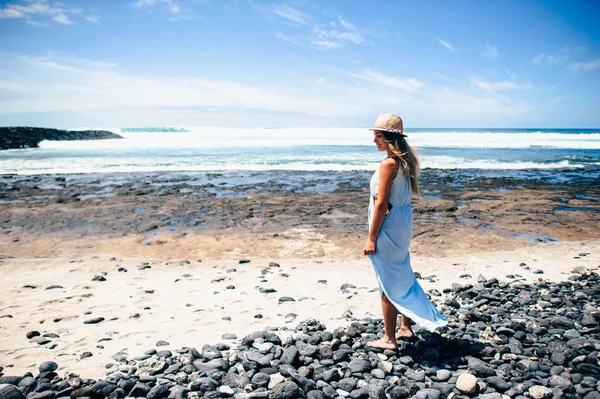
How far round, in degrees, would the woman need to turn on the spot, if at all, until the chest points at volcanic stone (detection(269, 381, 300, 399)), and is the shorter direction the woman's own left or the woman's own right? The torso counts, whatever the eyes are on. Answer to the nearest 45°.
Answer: approximately 45° to the woman's own left

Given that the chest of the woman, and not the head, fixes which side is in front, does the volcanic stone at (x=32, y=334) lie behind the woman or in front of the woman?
in front

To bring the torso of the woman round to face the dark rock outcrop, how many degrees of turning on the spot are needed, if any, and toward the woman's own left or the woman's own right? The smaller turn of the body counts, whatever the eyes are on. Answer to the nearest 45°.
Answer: approximately 45° to the woman's own right

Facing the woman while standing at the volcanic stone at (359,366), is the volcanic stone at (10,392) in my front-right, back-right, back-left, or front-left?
back-left

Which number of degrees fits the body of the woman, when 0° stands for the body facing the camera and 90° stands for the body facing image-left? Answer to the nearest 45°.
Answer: approximately 90°

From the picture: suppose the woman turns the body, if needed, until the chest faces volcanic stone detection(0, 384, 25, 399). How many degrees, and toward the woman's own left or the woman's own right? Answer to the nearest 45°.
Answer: approximately 45° to the woman's own left

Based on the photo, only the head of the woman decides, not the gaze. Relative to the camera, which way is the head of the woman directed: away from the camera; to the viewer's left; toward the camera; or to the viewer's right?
to the viewer's left
